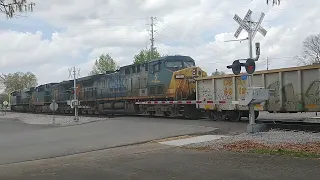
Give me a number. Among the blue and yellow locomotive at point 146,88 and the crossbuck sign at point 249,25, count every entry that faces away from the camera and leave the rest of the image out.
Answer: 0

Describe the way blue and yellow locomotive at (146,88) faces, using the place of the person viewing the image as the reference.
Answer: facing the viewer and to the right of the viewer

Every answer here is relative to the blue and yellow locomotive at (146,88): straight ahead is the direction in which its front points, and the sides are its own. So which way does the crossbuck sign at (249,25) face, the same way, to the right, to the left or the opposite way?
to the right

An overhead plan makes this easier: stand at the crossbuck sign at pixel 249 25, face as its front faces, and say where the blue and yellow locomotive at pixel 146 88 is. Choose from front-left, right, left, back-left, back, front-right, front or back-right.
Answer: right

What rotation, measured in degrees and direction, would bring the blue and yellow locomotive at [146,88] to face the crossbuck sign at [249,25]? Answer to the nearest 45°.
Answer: approximately 45° to its right

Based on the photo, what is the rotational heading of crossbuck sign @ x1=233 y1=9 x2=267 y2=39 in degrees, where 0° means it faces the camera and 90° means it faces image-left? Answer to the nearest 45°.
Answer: approximately 45°
